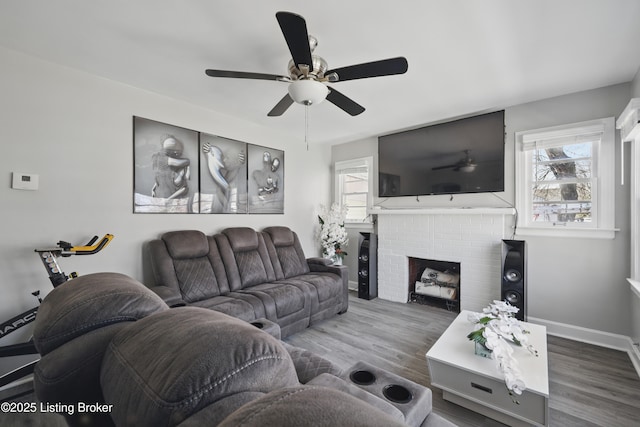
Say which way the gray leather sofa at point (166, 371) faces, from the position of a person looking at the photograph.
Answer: facing away from the viewer and to the right of the viewer

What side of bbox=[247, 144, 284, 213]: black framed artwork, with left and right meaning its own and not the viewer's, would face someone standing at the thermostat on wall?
right

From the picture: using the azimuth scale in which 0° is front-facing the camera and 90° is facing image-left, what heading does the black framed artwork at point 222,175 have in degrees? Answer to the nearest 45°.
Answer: approximately 315°

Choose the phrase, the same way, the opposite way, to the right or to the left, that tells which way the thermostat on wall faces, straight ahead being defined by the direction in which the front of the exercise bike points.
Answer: to the right

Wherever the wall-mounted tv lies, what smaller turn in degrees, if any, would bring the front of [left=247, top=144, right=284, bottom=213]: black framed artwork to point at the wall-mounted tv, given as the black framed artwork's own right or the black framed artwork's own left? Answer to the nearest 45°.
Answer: approximately 45° to the black framed artwork's own left

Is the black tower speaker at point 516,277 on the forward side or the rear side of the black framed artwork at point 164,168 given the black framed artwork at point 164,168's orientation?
on the forward side

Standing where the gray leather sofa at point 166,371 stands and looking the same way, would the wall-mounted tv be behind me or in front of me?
in front

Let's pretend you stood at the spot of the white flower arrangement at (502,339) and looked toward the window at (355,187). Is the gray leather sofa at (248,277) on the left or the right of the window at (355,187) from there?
left

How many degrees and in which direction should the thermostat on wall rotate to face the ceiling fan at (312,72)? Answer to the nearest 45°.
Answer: approximately 45° to its left
